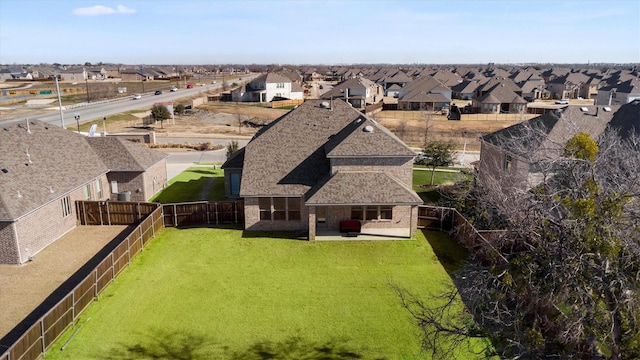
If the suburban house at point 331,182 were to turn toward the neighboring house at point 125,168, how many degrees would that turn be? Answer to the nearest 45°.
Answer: approximately 90° to its left

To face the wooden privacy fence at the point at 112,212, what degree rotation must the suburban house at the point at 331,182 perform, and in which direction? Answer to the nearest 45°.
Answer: approximately 90° to its left

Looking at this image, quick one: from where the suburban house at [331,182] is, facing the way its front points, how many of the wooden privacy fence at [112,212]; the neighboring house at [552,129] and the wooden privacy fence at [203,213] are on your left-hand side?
2

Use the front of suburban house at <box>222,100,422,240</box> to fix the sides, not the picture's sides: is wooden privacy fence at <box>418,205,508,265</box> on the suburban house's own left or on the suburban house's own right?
on the suburban house's own right

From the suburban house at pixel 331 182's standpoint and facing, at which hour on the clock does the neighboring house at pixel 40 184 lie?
The neighboring house is roughly at 9 o'clock from the suburban house.

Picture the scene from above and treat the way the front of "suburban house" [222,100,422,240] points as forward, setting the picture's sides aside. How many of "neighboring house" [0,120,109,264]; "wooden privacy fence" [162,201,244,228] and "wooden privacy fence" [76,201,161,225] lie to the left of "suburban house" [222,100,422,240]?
3

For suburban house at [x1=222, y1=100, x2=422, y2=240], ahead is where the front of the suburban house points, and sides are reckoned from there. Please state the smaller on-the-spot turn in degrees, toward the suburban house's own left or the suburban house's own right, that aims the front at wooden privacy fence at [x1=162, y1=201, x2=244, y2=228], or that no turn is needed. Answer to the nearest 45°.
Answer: approximately 90° to the suburban house's own left

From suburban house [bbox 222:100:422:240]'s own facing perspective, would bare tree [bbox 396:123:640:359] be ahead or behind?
behind

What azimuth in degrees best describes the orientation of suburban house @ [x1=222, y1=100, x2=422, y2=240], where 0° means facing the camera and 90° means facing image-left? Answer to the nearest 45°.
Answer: approximately 180°

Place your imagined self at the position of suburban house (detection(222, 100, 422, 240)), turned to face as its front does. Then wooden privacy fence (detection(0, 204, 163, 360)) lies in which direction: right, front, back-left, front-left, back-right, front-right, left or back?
back-left

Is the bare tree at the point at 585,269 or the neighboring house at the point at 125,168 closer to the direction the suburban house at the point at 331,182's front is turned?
the neighboring house

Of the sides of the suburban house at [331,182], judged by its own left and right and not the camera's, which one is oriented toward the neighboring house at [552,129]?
right
